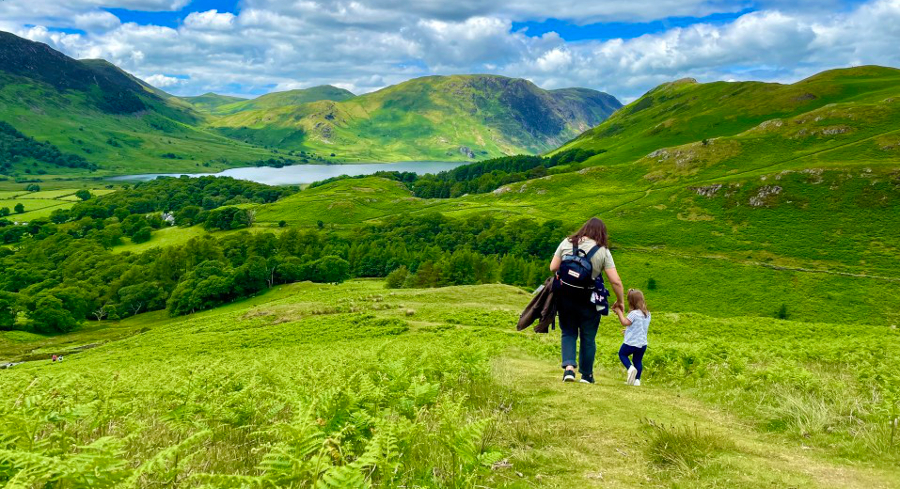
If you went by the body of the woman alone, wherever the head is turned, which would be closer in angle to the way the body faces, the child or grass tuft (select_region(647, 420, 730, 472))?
the child

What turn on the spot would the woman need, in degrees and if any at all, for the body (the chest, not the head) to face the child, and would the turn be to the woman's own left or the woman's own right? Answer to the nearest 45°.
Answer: approximately 45° to the woman's own right

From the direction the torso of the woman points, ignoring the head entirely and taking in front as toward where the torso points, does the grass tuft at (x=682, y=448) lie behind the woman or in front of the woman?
behind

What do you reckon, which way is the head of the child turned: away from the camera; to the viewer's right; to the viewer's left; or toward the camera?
away from the camera

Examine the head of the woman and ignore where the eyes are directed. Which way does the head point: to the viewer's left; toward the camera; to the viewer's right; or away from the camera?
away from the camera

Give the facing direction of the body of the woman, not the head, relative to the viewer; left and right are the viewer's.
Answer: facing away from the viewer
